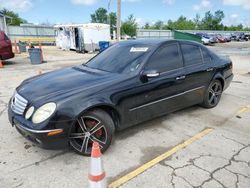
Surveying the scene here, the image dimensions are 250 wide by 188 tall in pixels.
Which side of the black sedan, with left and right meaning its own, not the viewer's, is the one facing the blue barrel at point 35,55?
right

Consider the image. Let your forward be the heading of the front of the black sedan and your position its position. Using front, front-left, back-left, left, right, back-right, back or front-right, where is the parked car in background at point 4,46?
right

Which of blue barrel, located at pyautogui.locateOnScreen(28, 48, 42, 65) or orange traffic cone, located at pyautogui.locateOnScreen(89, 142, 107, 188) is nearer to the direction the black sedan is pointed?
the orange traffic cone

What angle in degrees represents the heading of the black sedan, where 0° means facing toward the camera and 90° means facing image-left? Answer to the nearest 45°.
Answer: approximately 45°

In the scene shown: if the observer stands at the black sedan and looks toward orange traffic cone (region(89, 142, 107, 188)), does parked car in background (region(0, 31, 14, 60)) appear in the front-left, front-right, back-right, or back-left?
back-right

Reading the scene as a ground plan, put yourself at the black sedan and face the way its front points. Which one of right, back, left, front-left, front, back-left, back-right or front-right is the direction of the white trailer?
back-right

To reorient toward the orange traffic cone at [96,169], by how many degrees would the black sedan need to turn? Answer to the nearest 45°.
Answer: approximately 45° to its left
